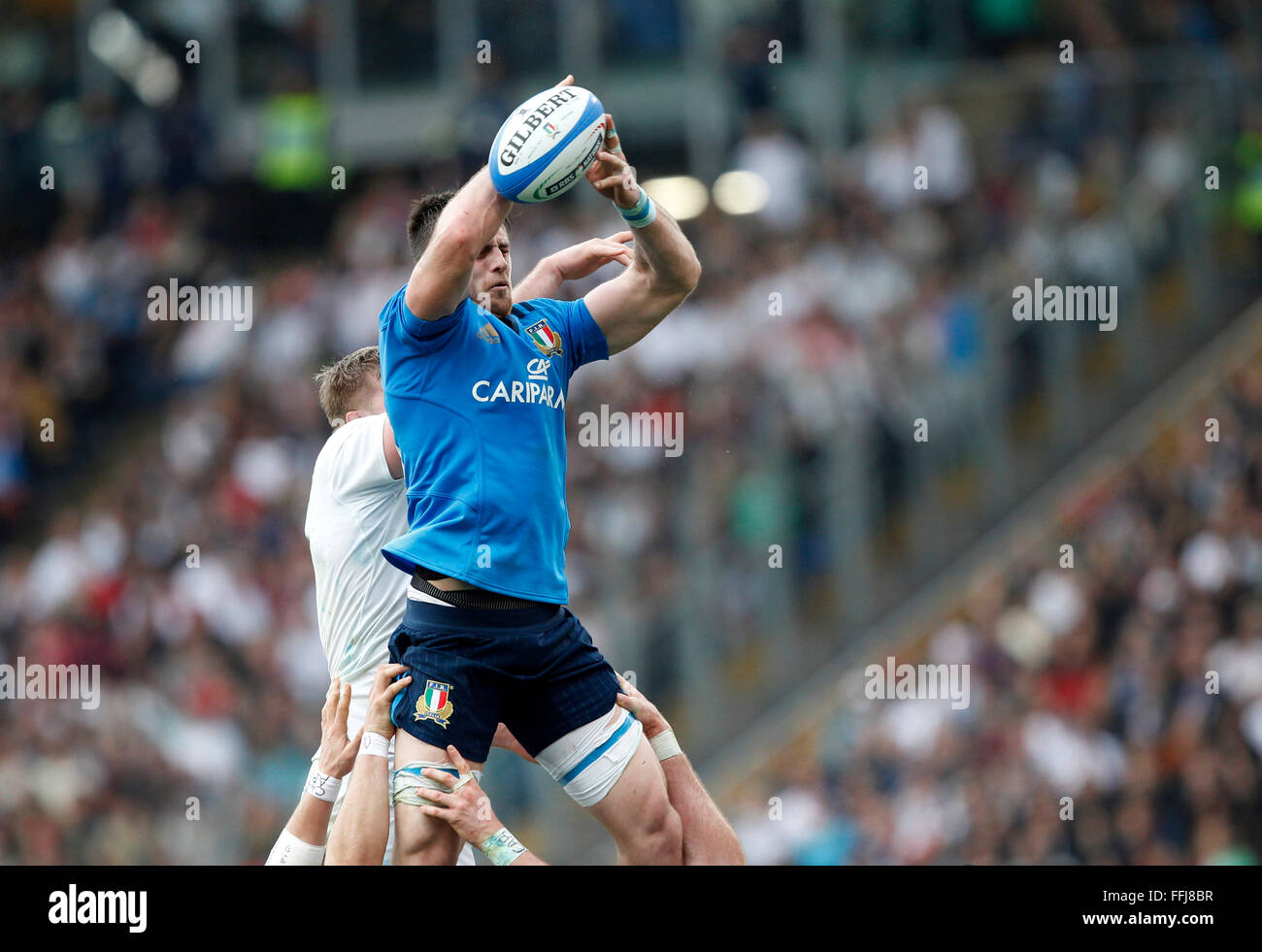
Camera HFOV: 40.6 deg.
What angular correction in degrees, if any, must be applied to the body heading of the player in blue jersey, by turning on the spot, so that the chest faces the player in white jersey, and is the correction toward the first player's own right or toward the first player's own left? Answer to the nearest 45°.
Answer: approximately 180°

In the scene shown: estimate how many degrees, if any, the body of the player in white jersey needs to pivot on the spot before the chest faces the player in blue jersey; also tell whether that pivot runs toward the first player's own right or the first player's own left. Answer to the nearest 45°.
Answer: approximately 45° to the first player's own right

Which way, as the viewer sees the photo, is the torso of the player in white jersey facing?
to the viewer's right

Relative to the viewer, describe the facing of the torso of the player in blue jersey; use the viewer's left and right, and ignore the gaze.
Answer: facing the viewer and to the right of the viewer

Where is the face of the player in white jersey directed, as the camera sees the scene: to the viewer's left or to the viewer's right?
to the viewer's right
